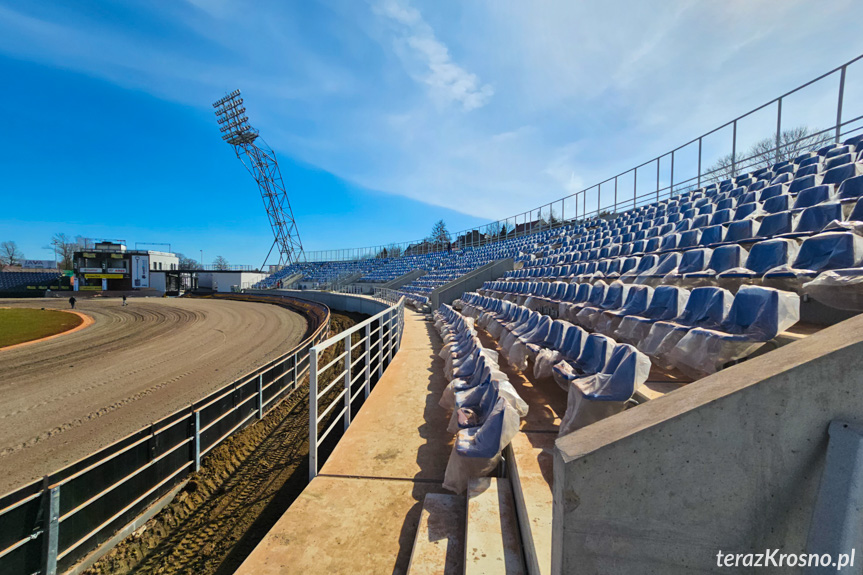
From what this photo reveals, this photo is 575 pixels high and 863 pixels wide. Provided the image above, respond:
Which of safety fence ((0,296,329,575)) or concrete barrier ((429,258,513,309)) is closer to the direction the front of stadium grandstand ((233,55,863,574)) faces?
the safety fence

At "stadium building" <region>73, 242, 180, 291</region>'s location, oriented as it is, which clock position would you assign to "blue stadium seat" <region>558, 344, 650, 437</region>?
The blue stadium seat is roughly at 12 o'clock from the stadium building.

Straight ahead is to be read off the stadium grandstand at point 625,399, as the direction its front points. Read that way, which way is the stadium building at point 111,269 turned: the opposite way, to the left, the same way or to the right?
to the left

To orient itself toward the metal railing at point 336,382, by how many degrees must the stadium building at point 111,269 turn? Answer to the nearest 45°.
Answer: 0° — it already faces it

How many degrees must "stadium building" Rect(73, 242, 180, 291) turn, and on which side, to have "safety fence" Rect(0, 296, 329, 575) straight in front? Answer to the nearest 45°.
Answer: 0° — it already faces it

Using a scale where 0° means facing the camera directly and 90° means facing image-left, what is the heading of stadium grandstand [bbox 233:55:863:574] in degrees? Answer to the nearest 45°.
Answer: approximately 45°
